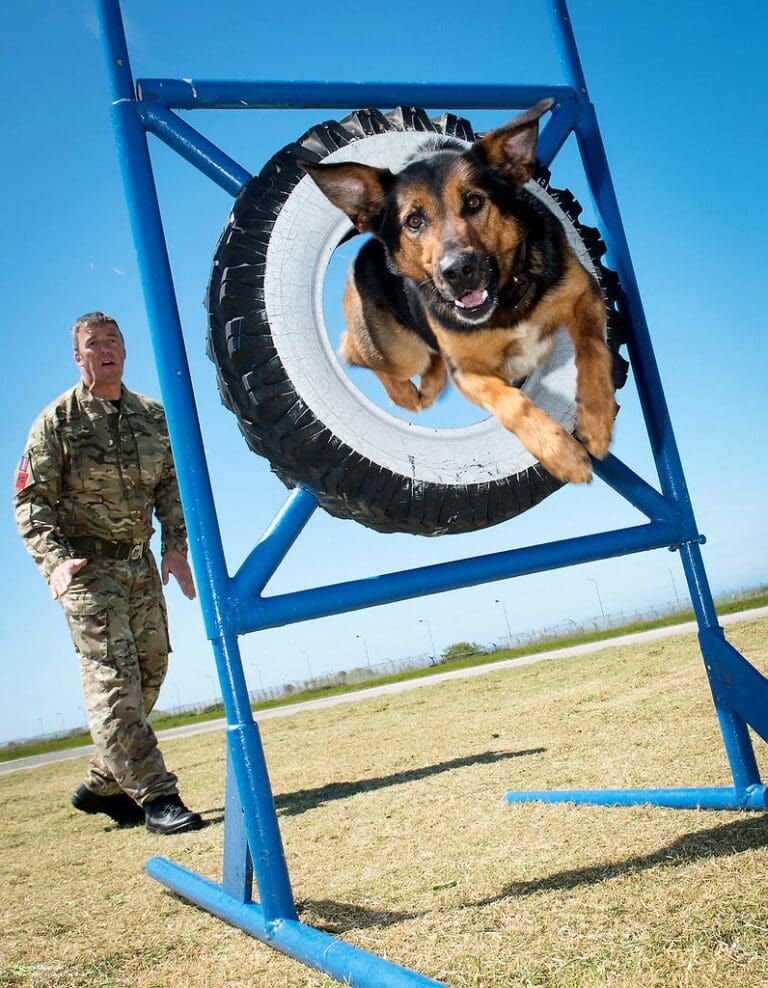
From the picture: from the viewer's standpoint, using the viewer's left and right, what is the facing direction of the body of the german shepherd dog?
facing the viewer and to the right of the viewer

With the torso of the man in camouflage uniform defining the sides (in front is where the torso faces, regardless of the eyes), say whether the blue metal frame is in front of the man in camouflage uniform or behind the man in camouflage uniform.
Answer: in front

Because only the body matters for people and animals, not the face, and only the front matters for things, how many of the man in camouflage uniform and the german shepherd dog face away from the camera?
0

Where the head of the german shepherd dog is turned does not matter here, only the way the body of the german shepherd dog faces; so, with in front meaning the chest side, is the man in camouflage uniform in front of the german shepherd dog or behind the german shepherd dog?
behind
